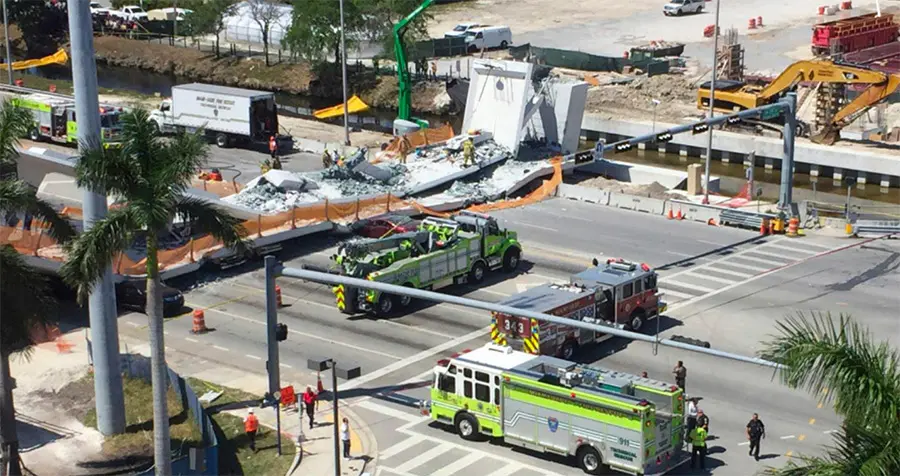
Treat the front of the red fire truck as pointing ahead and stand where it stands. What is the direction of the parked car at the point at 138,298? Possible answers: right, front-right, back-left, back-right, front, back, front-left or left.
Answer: back-left

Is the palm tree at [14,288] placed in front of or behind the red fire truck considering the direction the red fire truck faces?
behind

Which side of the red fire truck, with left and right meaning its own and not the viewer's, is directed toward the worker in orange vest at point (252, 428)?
back

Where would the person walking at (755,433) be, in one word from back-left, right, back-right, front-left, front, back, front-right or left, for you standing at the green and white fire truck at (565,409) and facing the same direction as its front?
back-right

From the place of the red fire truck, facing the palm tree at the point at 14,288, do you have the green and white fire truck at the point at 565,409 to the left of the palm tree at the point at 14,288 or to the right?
left
